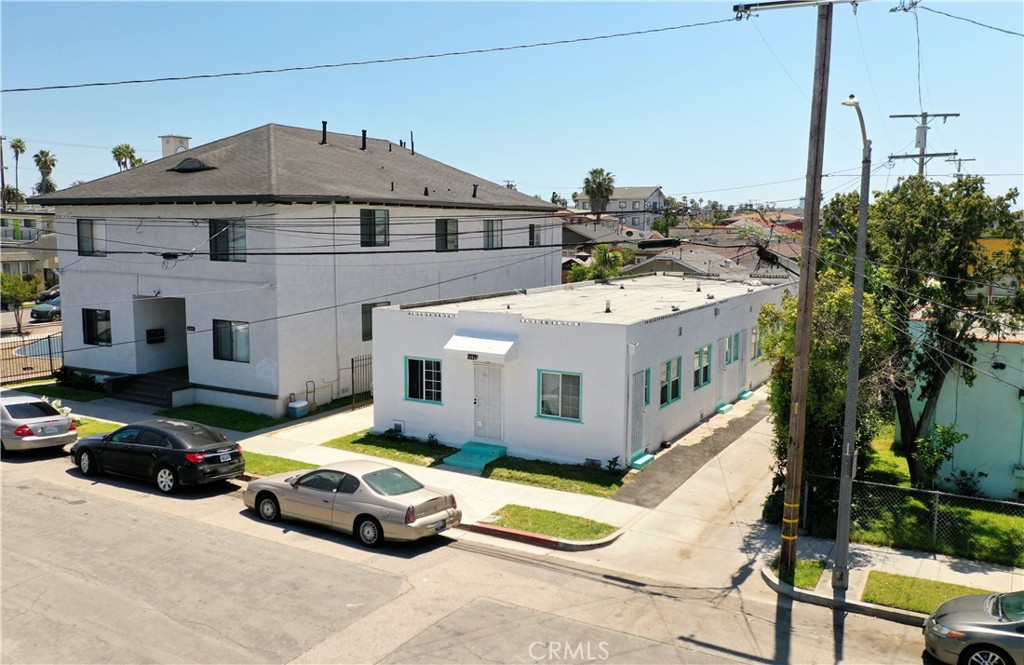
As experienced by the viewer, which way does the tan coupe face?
facing away from the viewer and to the left of the viewer

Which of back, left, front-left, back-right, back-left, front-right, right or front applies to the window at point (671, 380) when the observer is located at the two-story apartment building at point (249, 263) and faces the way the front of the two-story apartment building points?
left

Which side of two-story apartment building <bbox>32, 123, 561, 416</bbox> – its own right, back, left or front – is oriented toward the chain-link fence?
left

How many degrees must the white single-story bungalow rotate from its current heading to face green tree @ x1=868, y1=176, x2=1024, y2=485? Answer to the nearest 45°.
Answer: approximately 135° to its left

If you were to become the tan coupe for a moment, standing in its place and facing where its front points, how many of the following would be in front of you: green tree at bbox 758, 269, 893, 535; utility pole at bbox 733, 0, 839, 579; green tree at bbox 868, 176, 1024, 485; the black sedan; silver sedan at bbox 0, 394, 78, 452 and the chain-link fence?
2

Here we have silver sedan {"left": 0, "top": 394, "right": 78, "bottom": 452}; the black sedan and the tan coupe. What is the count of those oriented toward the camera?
0

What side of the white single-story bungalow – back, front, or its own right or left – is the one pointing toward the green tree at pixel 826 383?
left

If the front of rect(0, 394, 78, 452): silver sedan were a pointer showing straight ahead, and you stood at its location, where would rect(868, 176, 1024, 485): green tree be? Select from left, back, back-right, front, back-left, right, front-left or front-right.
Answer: back

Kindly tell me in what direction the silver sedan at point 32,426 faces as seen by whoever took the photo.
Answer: facing away from the viewer and to the left of the viewer

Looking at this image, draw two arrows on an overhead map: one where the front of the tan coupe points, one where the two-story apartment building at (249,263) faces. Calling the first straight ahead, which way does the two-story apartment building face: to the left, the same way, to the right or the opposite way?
to the left

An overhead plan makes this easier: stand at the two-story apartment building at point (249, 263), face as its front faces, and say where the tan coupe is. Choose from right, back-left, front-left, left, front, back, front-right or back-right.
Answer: front-left

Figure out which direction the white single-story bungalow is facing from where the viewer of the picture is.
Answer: facing the viewer and to the left of the viewer

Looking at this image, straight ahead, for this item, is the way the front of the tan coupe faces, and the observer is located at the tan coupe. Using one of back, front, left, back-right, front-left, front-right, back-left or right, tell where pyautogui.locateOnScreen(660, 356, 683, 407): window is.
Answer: right

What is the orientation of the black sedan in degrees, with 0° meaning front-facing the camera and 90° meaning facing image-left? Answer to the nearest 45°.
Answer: approximately 135°

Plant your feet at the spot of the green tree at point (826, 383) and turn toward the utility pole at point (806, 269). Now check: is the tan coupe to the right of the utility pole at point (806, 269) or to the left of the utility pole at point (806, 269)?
right

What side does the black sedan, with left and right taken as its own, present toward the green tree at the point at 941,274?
back

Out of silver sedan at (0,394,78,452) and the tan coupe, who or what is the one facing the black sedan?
the tan coupe

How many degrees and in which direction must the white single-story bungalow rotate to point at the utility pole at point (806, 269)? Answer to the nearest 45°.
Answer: approximately 90° to its left

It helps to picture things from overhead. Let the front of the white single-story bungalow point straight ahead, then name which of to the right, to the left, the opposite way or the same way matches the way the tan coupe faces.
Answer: to the right
